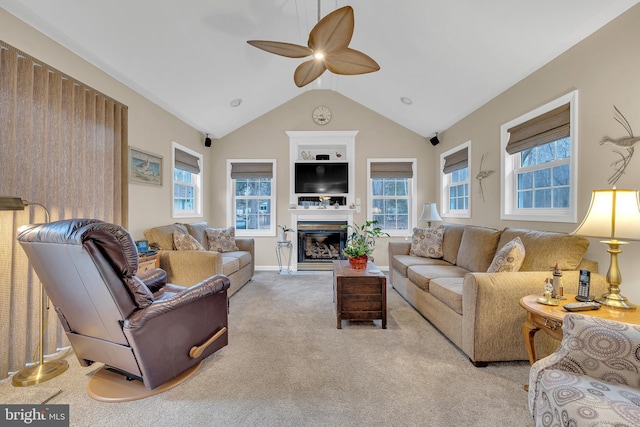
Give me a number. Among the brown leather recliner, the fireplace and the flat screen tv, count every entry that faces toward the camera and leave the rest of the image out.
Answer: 2

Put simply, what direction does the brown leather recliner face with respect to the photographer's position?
facing away from the viewer and to the right of the viewer

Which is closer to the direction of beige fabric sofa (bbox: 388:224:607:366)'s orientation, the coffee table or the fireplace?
the coffee table

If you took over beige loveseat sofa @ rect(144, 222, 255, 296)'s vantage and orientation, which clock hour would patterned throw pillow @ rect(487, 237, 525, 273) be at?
The patterned throw pillow is roughly at 12 o'clock from the beige loveseat sofa.

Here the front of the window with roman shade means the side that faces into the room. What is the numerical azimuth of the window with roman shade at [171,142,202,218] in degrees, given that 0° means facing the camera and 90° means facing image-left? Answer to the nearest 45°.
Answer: approximately 315°

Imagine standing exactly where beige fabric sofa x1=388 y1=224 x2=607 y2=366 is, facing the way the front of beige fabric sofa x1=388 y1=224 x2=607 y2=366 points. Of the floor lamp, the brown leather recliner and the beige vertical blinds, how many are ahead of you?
3

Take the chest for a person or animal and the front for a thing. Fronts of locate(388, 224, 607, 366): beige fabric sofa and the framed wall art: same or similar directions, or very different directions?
very different directions

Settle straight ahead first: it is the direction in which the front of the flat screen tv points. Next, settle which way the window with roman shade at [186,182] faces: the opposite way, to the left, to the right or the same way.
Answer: to the left

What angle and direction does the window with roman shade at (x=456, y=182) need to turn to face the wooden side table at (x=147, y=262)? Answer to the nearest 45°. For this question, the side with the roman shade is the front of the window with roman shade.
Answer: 0° — it already faces it

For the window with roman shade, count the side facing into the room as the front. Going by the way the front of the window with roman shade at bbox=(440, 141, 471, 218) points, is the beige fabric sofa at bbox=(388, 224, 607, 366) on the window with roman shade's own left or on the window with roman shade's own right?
on the window with roman shade's own left
